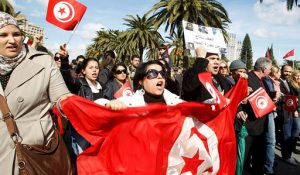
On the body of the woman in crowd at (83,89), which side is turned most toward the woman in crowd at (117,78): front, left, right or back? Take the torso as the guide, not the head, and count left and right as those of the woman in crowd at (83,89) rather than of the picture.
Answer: left

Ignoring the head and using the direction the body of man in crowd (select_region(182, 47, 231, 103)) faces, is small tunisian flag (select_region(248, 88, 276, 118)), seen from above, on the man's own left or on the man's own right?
on the man's own left

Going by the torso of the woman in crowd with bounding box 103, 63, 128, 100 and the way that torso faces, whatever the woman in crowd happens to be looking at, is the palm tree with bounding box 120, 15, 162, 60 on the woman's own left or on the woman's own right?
on the woman's own left

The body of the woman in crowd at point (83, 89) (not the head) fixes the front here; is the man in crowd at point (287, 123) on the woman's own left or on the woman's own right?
on the woman's own left

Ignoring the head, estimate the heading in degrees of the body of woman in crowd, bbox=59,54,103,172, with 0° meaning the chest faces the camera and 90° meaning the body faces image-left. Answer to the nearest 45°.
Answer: approximately 315°

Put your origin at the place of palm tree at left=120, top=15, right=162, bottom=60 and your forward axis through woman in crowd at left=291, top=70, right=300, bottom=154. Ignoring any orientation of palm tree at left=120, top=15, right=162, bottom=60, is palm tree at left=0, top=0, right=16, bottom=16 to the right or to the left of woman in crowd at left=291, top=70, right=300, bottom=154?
right

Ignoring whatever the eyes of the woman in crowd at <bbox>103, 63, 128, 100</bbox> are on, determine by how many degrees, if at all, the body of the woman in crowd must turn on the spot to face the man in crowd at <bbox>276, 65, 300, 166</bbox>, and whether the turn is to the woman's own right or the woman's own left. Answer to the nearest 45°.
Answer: approximately 45° to the woman's own left
